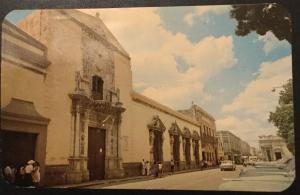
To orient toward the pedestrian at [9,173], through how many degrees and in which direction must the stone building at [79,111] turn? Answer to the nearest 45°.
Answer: approximately 135° to its right

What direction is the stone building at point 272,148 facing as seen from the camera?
toward the camera

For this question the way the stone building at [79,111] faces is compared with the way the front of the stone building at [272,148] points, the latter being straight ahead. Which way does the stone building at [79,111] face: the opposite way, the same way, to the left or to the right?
to the left

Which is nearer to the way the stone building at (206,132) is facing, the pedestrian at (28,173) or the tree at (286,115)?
the tree

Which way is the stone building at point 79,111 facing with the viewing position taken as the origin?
facing the viewer and to the right of the viewer

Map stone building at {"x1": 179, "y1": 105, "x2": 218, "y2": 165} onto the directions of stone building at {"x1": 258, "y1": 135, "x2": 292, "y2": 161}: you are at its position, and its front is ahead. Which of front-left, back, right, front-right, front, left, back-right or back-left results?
right

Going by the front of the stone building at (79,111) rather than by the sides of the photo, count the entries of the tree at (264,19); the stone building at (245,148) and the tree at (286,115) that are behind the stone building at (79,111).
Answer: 0

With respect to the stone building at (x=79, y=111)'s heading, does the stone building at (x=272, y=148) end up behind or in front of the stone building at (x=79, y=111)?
in front
